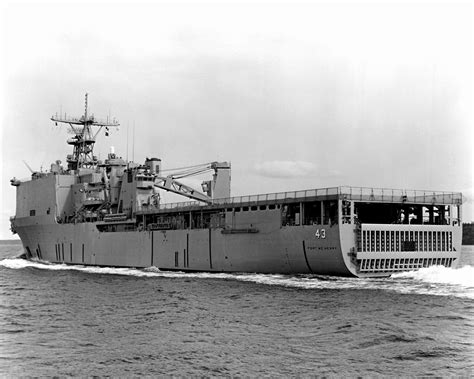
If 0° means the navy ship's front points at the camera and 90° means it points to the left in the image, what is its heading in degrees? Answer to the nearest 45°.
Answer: approximately 135°
